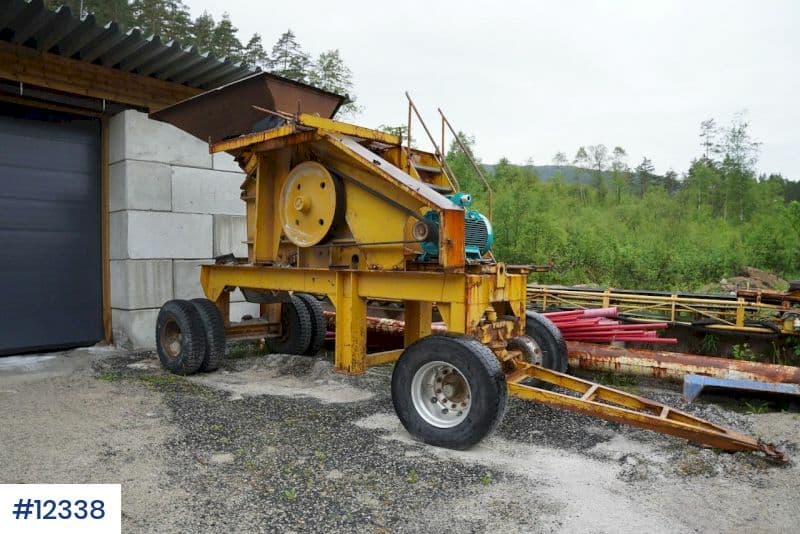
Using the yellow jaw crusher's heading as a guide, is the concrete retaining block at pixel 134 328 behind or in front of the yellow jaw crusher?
behind

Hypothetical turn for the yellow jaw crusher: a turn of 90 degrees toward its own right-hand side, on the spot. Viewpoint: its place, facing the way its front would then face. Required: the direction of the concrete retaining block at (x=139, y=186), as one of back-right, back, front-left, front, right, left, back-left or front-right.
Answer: right

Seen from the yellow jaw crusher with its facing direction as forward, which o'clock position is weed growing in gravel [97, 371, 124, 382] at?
The weed growing in gravel is roughly at 5 o'clock from the yellow jaw crusher.

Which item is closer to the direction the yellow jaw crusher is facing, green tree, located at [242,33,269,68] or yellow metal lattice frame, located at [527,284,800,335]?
the yellow metal lattice frame

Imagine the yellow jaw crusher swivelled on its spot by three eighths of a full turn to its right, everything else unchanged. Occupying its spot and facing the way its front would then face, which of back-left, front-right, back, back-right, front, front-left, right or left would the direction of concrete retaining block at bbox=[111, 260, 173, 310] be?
front-right

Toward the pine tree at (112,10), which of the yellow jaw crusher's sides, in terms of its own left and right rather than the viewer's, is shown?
back

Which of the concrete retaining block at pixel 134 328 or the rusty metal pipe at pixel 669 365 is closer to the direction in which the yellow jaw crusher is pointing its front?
the rusty metal pipe

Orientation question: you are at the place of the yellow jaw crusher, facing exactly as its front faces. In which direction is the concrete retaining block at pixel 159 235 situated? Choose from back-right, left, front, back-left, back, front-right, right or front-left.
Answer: back

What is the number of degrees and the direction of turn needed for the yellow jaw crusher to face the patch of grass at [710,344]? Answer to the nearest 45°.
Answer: approximately 90° to its left

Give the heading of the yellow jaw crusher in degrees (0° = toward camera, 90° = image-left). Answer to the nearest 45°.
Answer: approximately 315°

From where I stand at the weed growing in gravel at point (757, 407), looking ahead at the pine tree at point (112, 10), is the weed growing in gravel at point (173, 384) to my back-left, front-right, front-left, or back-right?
front-left

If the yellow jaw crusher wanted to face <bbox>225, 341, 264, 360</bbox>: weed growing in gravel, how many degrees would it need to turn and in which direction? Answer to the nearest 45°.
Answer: approximately 180°

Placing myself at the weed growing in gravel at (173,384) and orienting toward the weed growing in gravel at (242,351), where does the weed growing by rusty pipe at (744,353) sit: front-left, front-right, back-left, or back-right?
front-right

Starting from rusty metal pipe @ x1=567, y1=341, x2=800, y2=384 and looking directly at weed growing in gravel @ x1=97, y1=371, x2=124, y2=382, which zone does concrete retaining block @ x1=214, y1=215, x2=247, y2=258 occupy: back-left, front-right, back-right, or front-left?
front-right

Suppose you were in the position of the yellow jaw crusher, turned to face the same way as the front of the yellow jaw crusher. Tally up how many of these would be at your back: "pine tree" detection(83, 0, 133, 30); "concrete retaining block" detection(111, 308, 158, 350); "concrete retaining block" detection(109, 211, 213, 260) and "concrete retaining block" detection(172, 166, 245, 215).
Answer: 4

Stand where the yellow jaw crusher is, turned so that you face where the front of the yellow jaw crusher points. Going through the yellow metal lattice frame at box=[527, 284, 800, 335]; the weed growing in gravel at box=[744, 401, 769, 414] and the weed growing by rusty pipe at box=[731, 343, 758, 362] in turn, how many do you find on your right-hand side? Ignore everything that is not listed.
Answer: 0
